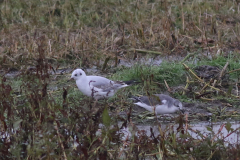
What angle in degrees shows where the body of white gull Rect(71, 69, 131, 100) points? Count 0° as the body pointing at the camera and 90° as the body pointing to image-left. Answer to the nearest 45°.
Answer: approximately 90°
